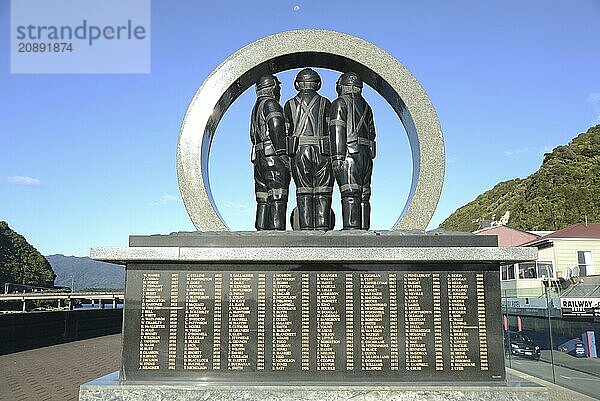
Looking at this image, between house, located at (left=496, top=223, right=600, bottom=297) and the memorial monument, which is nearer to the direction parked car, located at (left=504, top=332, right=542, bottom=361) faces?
the memorial monument

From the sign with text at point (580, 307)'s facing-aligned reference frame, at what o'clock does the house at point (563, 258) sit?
The house is roughly at 6 o'clock from the sign with text.

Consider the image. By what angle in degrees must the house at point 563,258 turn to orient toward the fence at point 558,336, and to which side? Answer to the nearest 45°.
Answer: approximately 45° to its left

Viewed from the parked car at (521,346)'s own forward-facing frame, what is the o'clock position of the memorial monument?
The memorial monument is roughly at 2 o'clock from the parked car.

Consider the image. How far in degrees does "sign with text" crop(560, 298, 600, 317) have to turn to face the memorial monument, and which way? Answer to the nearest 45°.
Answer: approximately 45° to its right

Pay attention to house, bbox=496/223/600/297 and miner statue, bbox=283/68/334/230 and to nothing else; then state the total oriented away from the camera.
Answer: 1

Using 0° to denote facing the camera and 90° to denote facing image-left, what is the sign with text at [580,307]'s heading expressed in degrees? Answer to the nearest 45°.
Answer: approximately 0°

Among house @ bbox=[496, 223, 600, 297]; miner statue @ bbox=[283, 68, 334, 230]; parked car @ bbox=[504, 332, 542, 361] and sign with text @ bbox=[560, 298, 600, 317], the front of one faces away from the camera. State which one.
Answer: the miner statue

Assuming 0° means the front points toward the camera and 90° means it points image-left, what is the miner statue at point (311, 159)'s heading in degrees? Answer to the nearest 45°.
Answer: approximately 180°

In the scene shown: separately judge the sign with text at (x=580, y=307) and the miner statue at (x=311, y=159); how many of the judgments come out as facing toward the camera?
1
